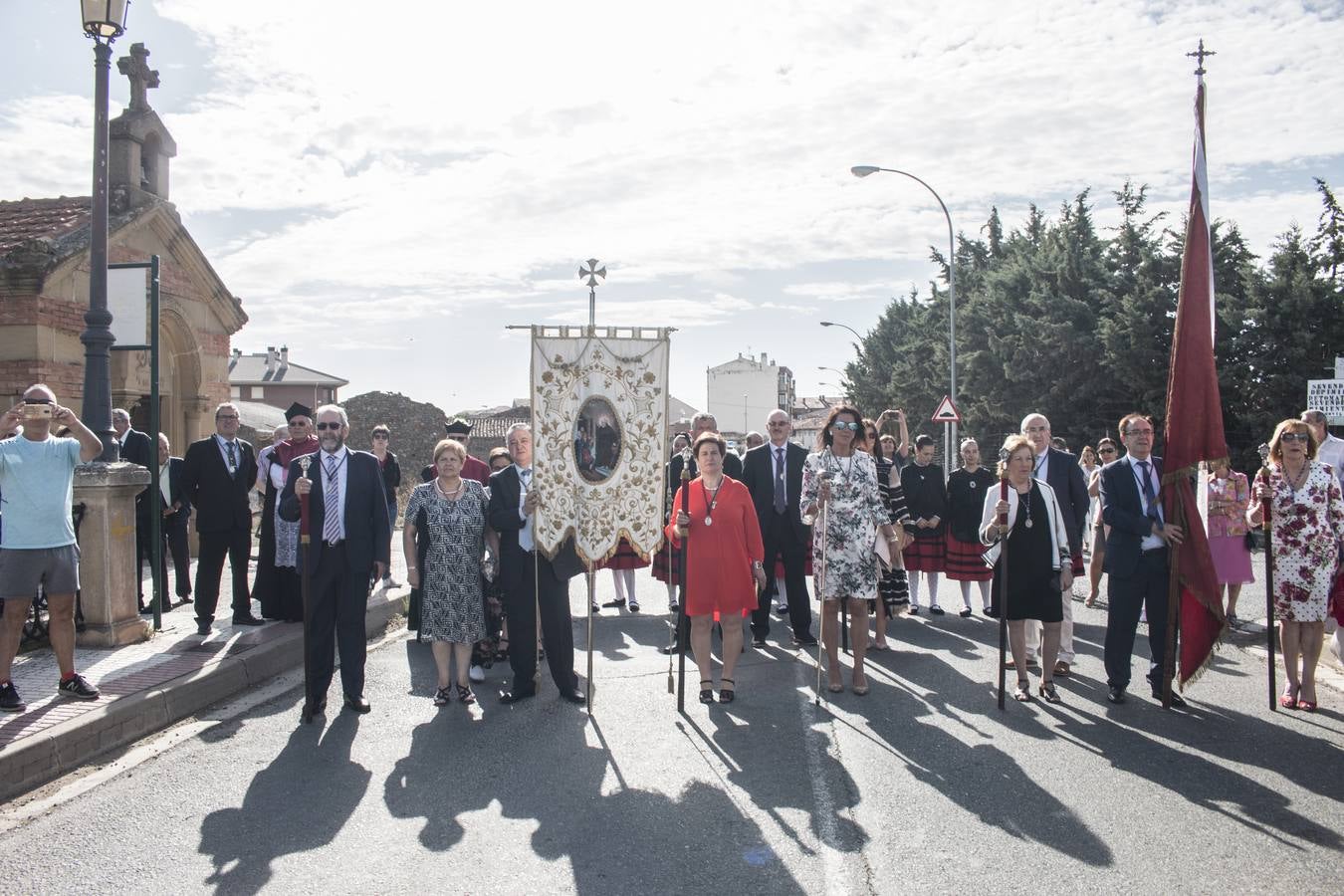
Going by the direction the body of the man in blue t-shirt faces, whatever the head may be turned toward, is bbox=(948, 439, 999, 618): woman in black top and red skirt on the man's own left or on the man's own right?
on the man's own left

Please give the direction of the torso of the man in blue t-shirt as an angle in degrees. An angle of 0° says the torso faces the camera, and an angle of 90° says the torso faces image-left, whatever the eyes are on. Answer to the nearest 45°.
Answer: approximately 0°

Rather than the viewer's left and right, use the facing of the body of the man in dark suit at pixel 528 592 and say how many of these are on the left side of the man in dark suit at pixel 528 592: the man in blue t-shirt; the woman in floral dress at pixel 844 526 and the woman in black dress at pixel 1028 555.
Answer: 2

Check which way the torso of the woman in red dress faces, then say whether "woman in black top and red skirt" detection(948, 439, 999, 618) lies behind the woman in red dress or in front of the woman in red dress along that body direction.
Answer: behind

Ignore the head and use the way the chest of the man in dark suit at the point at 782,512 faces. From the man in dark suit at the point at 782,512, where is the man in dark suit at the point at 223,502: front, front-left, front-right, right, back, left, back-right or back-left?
right

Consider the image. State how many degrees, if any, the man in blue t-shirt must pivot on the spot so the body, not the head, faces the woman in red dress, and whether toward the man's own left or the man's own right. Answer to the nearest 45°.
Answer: approximately 90° to the man's own left

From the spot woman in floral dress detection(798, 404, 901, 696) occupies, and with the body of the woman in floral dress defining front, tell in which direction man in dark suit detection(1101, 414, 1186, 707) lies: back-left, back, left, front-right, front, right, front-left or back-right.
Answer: left

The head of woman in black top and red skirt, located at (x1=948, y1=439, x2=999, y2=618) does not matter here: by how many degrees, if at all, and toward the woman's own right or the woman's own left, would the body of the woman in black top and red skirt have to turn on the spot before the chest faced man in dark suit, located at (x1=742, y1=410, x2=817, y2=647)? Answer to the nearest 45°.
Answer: approximately 45° to the woman's own right

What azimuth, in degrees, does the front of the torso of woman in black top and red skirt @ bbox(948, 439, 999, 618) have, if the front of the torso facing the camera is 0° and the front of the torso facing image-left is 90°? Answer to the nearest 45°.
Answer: approximately 0°

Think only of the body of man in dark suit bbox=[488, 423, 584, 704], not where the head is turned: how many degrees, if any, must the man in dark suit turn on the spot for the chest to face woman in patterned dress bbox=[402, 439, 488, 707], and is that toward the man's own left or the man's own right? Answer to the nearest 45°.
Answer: approximately 90° to the man's own right

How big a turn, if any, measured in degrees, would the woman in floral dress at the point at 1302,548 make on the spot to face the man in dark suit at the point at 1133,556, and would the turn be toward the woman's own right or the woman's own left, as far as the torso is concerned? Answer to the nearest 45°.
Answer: approximately 45° to the woman's own right

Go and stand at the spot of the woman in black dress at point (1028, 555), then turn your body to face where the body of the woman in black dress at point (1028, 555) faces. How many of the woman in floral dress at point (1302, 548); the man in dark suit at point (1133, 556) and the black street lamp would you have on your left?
2
